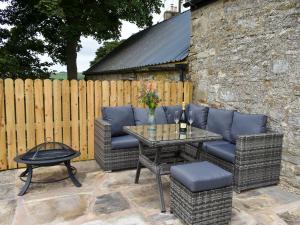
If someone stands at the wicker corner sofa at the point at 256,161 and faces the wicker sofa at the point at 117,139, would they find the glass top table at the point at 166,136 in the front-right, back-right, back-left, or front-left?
front-left

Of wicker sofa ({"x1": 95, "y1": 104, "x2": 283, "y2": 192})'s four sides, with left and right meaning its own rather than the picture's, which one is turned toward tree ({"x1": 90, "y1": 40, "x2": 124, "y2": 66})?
back

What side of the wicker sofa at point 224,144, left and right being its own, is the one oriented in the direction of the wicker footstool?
front

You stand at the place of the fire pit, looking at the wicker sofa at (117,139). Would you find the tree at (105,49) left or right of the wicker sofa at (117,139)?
left

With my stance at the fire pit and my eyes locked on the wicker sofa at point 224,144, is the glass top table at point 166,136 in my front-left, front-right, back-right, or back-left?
front-right

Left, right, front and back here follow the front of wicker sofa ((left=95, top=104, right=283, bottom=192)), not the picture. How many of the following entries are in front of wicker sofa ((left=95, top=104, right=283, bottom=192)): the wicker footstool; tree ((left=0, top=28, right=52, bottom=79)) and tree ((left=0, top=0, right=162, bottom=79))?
1

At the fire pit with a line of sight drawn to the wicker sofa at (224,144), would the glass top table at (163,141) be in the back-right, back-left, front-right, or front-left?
front-right

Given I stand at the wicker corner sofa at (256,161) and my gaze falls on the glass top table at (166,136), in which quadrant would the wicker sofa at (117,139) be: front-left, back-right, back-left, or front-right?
front-right

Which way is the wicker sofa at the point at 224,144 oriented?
toward the camera

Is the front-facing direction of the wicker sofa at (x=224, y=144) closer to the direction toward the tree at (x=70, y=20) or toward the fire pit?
the fire pit

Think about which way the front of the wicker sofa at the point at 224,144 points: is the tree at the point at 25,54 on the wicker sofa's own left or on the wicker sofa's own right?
on the wicker sofa's own right

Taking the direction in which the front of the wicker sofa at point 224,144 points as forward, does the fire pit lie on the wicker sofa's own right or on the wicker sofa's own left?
on the wicker sofa's own right
